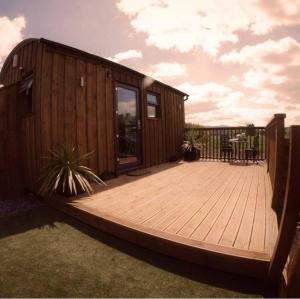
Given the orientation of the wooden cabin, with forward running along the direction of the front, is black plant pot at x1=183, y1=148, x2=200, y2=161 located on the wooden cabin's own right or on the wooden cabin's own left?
on the wooden cabin's own left

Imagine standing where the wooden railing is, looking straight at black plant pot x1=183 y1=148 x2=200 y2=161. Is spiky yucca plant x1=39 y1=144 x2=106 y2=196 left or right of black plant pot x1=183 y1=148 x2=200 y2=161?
left

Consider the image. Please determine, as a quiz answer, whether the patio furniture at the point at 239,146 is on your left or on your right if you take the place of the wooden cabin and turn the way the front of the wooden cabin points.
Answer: on your left

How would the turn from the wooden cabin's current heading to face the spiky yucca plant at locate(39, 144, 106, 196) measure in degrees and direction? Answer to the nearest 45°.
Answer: approximately 45° to its right

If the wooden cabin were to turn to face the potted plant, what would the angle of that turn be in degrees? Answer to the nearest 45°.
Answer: approximately 90° to its left

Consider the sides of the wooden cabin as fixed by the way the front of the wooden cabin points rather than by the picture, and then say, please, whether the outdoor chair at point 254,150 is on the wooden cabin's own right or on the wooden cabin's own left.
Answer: on the wooden cabin's own left

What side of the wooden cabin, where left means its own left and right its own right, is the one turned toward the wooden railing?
left

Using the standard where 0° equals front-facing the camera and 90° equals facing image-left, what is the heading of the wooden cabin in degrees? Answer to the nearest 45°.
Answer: approximately 315°
